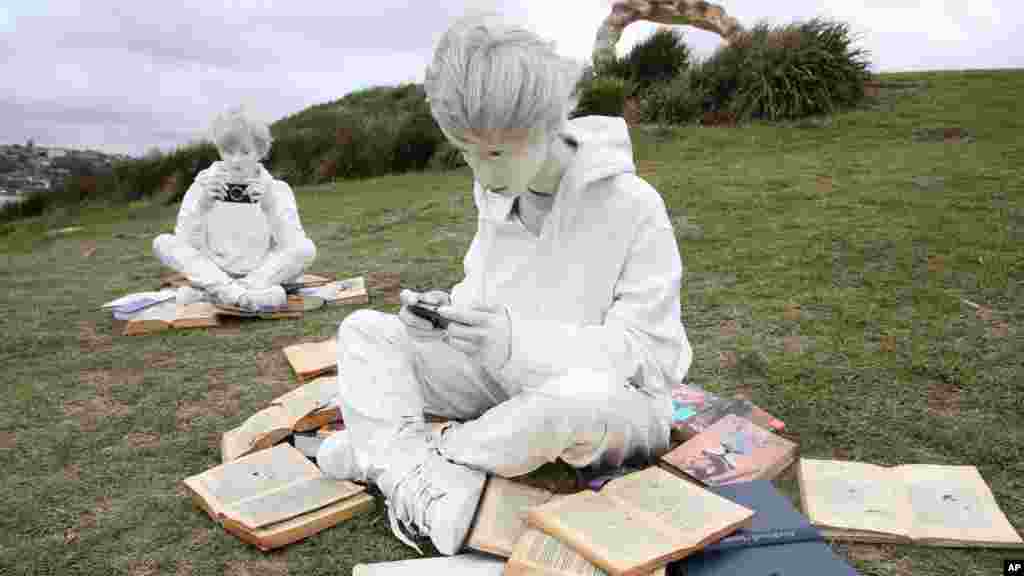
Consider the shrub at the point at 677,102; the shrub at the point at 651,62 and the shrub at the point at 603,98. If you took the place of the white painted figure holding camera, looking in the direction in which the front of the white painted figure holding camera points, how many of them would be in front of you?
0

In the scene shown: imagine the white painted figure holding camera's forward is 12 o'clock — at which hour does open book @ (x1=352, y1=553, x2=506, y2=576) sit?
The open book is roughly at 12 o'clock from the white painted figure holding camera.

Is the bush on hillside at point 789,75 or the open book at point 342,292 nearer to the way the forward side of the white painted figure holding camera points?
the open book

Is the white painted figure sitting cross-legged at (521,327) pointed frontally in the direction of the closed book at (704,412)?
no

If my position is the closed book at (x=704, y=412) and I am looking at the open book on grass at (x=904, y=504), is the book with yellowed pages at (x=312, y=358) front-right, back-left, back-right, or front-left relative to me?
back-right

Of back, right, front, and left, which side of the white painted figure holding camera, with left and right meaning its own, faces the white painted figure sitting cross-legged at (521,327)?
front

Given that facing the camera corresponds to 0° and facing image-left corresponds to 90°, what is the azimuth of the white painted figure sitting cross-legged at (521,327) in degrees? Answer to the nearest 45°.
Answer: approximately 45°

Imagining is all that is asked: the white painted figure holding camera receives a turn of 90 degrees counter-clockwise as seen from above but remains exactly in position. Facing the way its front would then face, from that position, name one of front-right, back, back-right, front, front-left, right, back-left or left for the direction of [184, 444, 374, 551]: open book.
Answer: right

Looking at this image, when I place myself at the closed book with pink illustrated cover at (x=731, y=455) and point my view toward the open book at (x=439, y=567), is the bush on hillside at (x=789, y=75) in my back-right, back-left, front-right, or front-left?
back-right

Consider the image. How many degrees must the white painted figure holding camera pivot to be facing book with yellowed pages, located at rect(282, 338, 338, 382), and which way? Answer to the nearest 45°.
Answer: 0° — it already faces it

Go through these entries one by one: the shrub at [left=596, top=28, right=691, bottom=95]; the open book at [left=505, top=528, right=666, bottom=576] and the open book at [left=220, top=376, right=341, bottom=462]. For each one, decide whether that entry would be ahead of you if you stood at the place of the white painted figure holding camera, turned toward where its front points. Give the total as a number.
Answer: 2

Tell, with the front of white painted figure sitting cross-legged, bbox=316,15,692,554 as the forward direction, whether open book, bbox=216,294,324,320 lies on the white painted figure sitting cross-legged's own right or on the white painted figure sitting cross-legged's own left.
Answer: on the white painted figure sitting cross-legged's own right

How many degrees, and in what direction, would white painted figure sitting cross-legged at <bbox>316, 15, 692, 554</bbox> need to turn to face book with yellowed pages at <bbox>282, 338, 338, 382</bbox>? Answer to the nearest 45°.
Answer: approximately 90° to its right

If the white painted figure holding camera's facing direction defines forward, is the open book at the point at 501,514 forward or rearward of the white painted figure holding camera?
forward

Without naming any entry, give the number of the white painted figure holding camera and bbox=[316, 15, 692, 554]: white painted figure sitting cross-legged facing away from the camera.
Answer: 0

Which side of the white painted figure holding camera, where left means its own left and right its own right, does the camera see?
front

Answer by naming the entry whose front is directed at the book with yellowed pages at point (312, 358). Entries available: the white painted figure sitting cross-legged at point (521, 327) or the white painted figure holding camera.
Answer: the white painted figure holding camera
